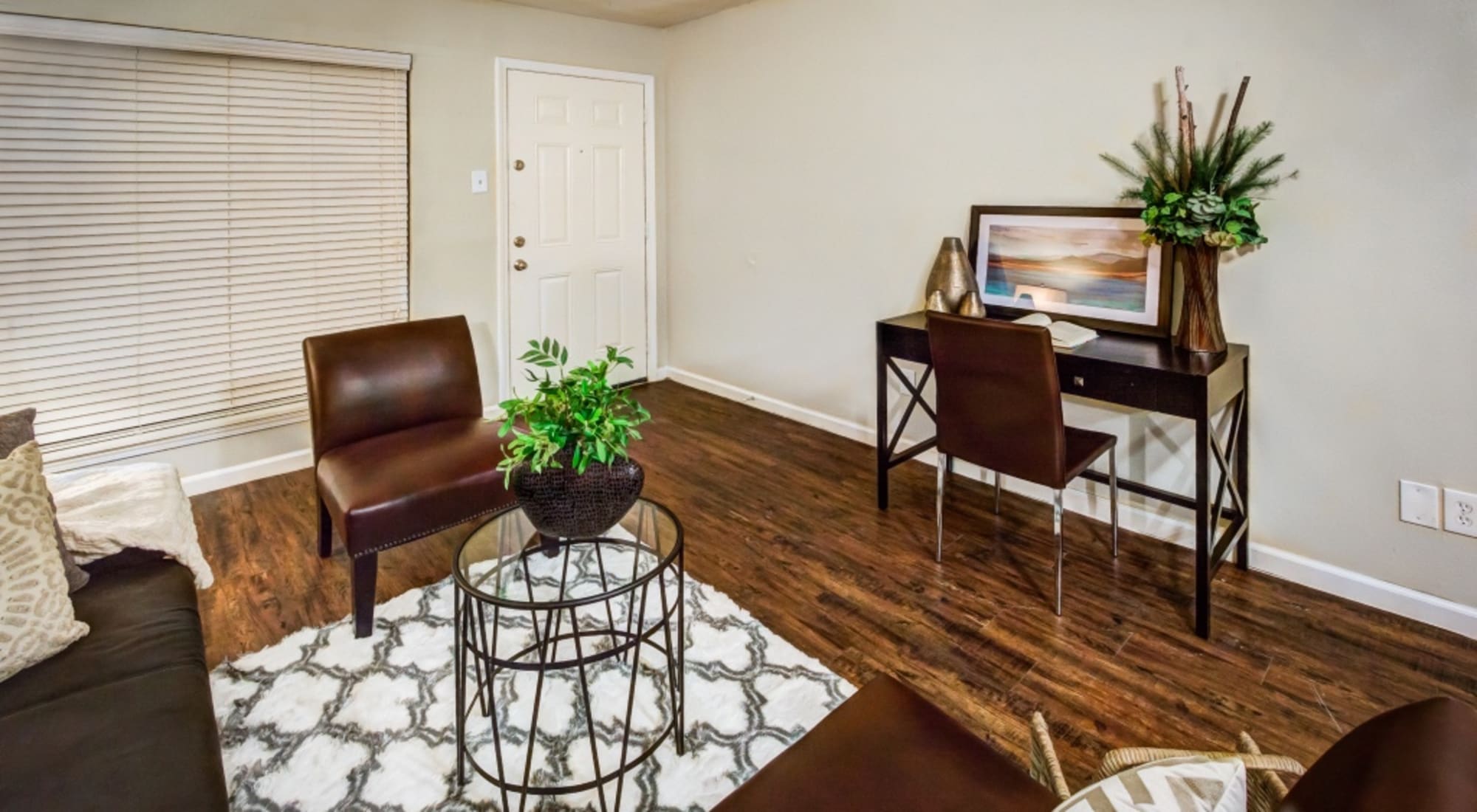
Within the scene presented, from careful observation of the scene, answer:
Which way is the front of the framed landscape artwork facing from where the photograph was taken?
facing the viewer and to the left of the viewer

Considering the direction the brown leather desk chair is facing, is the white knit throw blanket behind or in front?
behind

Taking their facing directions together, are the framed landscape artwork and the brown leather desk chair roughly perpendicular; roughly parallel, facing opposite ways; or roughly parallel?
roughly parallel, facing opposite ways

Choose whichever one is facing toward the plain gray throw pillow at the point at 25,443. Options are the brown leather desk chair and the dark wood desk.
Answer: the dark wood desk

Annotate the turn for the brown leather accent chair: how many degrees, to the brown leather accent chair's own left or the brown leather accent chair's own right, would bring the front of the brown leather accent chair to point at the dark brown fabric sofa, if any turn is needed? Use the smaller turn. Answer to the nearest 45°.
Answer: approximately 45° to the brown leather accent chair's own right

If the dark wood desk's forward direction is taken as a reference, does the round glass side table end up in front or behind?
in front

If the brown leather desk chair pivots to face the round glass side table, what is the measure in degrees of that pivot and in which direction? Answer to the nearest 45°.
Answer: approximately 180°

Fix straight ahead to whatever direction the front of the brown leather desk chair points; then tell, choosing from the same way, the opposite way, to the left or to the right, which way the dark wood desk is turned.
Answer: the opposite way

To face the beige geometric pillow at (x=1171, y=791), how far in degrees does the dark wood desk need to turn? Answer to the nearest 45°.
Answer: approximately 45° to its left

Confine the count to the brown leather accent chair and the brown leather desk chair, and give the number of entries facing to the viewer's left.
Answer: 0

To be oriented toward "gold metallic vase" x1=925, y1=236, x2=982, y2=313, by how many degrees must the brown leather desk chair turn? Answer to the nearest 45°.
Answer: approximately 45° to its left

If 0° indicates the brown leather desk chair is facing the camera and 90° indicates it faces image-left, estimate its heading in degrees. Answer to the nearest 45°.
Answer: approximately 225°
